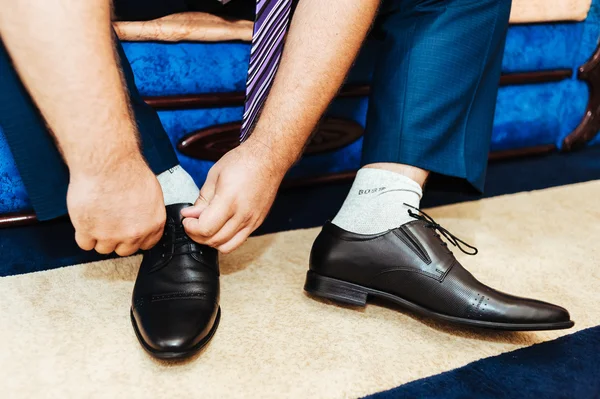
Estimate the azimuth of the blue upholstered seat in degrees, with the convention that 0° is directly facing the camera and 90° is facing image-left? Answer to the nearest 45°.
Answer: approximately 0°

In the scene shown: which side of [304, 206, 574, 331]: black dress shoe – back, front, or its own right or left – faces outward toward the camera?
right

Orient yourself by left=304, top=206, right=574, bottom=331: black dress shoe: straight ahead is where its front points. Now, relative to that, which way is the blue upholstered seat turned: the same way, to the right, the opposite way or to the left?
to the right

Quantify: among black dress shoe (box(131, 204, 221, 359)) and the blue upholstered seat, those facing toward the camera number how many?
2

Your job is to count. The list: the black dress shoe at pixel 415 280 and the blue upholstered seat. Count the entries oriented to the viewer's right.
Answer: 1

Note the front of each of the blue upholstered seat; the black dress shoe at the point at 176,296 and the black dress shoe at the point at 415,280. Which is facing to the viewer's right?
the black dress shoe at the point at 415,280
